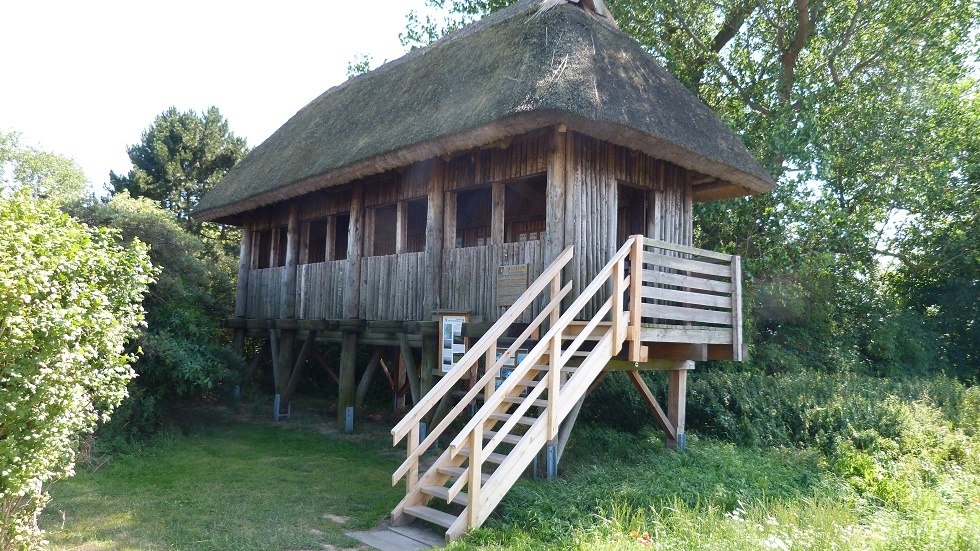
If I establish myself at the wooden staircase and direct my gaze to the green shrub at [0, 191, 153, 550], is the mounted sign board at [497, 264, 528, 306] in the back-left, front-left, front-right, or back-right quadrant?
back-right

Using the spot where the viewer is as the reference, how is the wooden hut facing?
facing the viewer and to the right of the viewer

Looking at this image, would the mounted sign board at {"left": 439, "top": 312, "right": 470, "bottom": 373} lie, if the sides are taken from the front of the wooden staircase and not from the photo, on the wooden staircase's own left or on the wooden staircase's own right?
on the wooden staircase's own right

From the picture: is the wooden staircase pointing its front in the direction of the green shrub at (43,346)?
yes

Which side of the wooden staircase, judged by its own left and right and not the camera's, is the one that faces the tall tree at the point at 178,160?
right

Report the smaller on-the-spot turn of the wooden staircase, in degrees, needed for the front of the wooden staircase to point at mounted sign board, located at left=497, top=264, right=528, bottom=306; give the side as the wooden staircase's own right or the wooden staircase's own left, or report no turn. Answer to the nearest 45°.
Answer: approximately 135° to the wooden staircase's own right

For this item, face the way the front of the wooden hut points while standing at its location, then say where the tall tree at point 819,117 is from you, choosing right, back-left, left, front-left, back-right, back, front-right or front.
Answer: left

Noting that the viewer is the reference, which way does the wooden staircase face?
facing the viewer and to the left of the viewer

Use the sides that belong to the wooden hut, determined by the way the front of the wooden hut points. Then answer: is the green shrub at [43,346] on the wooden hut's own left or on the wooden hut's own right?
on the wooden hut's own right

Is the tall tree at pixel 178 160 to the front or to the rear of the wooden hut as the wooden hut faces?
to the rear
